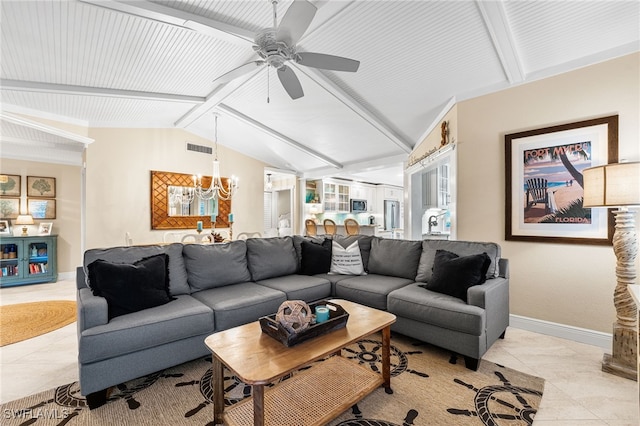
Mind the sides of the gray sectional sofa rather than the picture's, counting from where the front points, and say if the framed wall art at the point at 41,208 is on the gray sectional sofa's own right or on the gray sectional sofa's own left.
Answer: on the gray sectional sofa's own right

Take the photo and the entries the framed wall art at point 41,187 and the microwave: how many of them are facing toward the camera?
2

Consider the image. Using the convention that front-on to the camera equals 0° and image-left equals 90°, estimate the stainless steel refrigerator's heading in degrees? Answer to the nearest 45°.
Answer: approximately 315°

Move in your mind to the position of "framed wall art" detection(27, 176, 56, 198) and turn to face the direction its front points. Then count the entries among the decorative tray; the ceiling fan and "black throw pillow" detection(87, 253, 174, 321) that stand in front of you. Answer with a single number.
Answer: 3

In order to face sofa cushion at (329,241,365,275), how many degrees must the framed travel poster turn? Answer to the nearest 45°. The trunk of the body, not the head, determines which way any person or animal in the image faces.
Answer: approximately 45° to its right

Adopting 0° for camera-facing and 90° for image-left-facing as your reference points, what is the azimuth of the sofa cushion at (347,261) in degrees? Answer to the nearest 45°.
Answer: approximately 0°
